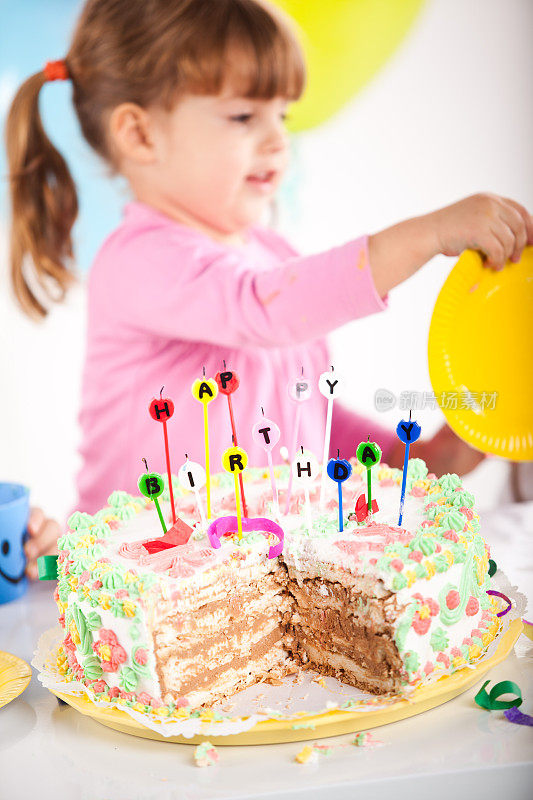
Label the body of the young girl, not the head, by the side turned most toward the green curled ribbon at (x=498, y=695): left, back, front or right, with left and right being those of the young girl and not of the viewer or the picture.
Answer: front

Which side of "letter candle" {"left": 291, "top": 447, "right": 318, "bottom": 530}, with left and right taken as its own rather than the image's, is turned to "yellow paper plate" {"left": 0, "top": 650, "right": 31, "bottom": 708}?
right

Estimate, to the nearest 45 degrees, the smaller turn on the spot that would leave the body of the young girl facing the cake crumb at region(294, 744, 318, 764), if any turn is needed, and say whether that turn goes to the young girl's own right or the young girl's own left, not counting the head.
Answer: approximately 45° to the young girl's own right

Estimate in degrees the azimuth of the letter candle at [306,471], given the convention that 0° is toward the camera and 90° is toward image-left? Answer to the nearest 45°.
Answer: approximately 0°

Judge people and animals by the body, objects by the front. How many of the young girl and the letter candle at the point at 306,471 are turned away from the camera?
0

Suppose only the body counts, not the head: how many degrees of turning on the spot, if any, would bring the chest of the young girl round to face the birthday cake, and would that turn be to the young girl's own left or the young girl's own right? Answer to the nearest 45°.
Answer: approximately 45° to the young girl's own right

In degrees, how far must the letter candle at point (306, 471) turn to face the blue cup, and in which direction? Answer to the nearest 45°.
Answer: approximately 135° to its right

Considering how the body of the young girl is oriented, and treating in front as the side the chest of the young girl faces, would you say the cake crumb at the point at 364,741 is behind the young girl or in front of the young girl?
in front

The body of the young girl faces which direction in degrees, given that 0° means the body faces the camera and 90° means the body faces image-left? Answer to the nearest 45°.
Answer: approximately 315°
